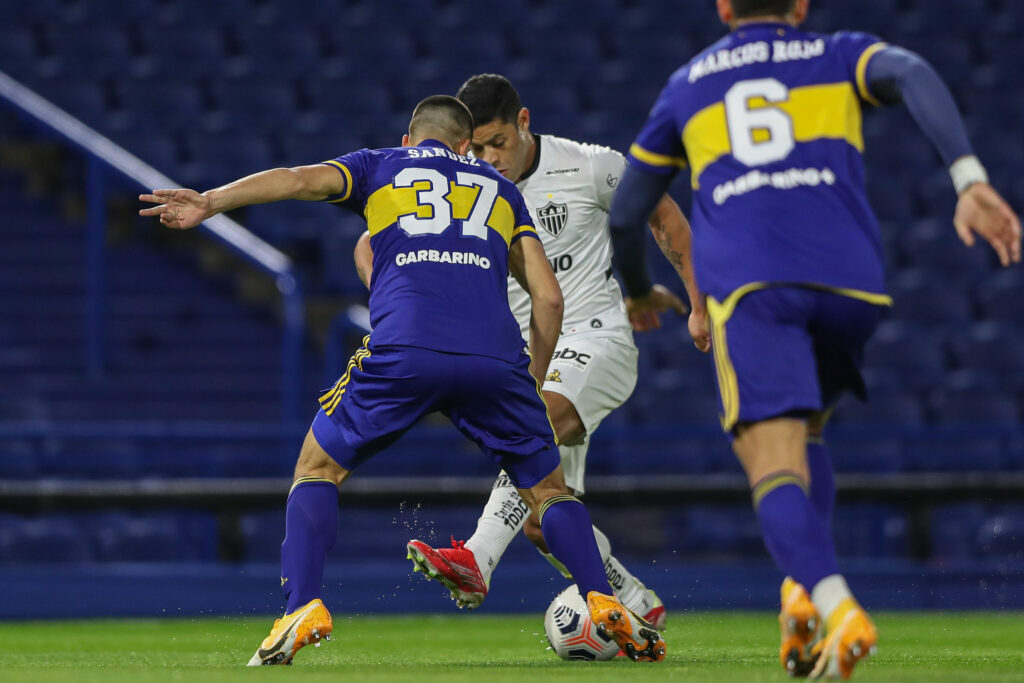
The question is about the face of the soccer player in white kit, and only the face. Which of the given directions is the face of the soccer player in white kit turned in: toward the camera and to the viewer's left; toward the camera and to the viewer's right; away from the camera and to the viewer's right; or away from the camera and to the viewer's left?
toward the camera and to the viewer's left

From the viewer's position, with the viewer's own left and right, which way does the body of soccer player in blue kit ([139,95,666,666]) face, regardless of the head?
facing away from the viewer

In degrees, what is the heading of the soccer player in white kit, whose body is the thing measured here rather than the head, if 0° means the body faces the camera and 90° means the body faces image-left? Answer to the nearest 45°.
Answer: approximately 45°

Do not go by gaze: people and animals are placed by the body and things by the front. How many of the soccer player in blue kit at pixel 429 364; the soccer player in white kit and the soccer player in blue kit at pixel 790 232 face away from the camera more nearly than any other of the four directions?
2

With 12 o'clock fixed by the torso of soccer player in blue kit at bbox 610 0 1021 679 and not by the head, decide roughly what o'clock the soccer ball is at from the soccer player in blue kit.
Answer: The soccer ball is roughly at 11 o'clock from the soccer player in blue kit.

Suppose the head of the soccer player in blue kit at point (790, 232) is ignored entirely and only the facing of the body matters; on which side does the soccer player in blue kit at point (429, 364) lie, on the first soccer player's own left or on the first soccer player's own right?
on the first soccer player's own left

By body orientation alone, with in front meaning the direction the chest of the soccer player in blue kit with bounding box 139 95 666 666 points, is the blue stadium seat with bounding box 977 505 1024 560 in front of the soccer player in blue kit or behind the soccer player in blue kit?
in front

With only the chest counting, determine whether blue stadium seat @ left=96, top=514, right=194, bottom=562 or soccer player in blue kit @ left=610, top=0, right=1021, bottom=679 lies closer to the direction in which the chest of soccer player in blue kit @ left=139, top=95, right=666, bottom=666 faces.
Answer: the blue stadium seat

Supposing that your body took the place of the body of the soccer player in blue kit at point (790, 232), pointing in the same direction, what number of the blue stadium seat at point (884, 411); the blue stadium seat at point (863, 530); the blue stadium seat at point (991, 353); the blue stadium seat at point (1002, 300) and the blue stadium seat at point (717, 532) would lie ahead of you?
5

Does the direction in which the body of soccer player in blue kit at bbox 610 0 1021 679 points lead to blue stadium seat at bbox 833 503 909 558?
yes

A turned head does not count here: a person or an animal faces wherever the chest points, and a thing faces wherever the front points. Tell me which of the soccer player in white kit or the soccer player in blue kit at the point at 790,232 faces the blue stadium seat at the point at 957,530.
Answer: the soccer player in blue kit

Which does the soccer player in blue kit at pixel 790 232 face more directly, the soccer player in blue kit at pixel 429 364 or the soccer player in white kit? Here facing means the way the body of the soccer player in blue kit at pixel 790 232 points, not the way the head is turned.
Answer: the soccer player in white kit

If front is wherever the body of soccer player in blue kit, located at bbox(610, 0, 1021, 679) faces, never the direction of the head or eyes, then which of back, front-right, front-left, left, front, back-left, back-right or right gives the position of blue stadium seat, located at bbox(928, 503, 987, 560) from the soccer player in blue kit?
front

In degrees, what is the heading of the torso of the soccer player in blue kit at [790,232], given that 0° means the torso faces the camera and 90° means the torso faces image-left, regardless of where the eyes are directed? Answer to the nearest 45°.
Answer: approximately 180°

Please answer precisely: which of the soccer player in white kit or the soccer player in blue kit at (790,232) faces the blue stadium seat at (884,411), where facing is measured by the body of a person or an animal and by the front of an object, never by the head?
the soccer player in blue kit

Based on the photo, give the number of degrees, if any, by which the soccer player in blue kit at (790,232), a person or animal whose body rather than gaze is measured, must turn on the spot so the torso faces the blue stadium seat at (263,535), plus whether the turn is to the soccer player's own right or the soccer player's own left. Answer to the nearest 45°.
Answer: approximately 45° to the soccer player's own left

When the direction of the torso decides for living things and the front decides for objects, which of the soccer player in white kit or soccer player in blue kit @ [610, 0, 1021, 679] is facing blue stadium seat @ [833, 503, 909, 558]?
the soccer player in blue kit

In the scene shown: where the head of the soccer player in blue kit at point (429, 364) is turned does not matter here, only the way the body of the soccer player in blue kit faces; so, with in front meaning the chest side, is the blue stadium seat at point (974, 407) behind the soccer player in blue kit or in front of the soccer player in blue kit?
in front

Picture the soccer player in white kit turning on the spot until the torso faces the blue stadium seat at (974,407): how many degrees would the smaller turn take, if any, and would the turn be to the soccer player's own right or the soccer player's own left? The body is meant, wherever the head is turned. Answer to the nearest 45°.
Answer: approximately 180°

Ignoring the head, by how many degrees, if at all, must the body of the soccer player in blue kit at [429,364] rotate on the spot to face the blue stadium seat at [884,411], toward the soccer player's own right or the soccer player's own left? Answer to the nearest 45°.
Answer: approximately 45° to the soccer player's own right
